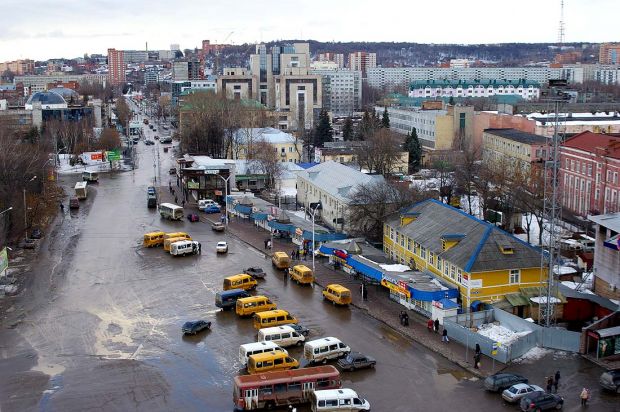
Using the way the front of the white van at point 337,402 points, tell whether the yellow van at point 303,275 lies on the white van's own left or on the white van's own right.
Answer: on the white van's own left

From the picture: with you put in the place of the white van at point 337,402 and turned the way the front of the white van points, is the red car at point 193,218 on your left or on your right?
on your left

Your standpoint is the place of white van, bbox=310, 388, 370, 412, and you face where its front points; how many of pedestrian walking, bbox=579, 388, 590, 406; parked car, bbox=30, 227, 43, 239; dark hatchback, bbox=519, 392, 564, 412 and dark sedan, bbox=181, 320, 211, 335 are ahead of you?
2

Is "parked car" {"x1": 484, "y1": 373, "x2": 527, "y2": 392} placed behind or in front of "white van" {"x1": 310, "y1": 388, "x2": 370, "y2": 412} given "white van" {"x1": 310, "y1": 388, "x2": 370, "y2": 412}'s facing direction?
in front

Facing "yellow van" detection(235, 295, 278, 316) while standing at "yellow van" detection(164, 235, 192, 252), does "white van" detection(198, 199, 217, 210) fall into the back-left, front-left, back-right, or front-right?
back-left

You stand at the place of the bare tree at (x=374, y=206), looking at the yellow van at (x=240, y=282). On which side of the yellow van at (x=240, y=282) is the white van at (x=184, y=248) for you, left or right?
right

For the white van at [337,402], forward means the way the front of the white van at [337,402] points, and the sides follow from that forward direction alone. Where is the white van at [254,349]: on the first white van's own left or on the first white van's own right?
on the first white van's own left
